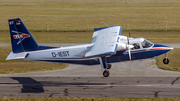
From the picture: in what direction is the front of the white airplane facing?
to the viewer's right
